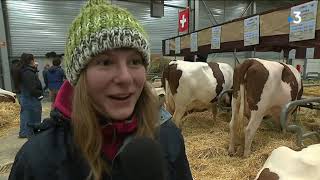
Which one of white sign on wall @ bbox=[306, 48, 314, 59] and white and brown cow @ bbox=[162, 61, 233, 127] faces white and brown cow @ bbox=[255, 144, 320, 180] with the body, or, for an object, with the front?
the white sign on wall

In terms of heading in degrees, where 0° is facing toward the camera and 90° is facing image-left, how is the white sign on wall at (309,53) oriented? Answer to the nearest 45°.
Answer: approximately 0°

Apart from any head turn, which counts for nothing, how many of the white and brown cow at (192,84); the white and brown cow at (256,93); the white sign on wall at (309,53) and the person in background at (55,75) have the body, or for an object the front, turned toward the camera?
1

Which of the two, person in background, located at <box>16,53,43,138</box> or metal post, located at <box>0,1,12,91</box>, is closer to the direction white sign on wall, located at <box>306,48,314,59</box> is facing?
the person in background

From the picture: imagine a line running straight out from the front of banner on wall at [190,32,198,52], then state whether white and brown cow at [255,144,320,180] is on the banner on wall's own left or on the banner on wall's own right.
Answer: on the banner on wall's own left

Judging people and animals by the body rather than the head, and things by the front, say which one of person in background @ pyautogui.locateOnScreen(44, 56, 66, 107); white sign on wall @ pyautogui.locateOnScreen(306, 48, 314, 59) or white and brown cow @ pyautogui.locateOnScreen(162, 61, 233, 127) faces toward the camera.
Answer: the white sign on wall

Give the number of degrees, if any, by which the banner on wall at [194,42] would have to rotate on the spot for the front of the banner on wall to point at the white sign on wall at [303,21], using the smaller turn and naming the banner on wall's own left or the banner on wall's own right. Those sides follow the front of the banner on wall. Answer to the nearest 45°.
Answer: approximately 90° to the banner on wall's own left

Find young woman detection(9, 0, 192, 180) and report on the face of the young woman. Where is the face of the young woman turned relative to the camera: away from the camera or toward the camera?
toward the camera

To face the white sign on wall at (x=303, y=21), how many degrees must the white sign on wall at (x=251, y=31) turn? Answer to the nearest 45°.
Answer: approximately 90° to its left

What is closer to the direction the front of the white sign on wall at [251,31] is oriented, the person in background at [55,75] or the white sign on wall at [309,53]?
the person in background

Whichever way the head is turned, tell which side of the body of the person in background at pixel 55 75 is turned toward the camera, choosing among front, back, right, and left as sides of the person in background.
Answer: back

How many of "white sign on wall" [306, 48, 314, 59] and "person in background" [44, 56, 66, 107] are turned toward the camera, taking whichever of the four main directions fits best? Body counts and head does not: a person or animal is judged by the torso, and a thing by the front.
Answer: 1

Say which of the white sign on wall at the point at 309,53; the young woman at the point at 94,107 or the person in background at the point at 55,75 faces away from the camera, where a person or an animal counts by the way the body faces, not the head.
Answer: the person in background

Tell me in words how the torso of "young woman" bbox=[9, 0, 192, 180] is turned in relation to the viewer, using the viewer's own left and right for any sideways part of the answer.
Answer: facing the viewer and to the right of the viewer

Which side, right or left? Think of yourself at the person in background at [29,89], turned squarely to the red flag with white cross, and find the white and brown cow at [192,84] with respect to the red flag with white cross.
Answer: right

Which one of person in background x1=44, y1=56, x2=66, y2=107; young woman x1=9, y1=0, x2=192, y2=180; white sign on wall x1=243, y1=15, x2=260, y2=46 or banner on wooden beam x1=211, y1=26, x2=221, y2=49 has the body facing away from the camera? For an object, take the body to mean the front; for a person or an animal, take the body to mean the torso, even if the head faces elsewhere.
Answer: the person in background
